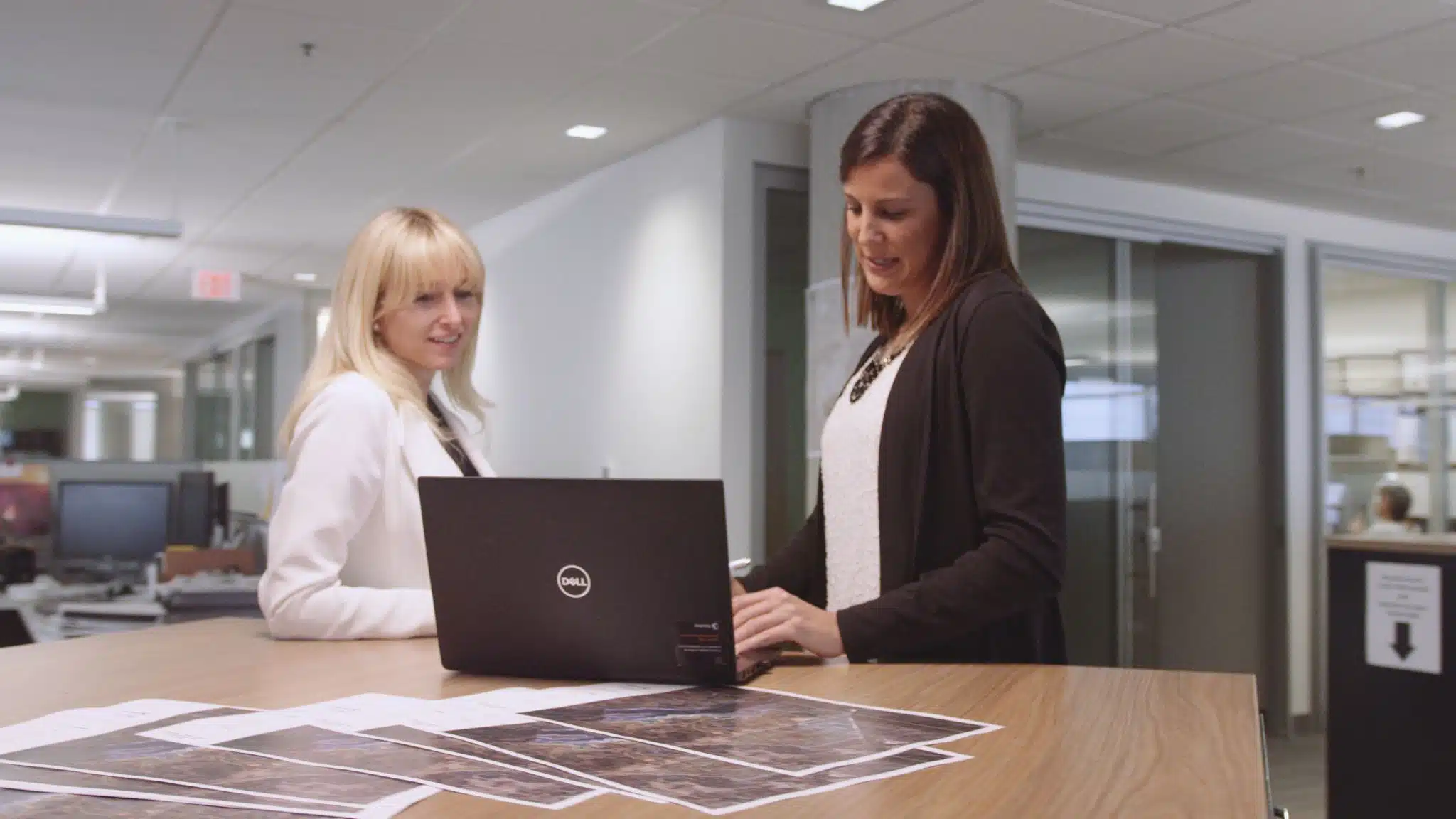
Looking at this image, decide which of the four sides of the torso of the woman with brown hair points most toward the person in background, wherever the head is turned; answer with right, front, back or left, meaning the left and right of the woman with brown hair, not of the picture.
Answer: back

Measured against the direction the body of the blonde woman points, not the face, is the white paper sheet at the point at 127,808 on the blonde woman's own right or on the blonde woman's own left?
on the blonde woman's own right

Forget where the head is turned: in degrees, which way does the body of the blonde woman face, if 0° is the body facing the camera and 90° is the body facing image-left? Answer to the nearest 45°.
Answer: approximately 315°

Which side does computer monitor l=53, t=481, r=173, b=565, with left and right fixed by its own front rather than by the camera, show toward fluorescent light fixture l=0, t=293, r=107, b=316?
back

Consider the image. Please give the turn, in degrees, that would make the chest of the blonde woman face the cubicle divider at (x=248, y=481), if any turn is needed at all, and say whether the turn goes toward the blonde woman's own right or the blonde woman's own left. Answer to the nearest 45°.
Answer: approximately 135° to the blonde woman's own left

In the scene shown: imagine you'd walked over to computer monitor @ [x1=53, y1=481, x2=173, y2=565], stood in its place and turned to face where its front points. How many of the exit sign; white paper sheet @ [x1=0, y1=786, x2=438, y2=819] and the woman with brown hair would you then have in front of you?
2

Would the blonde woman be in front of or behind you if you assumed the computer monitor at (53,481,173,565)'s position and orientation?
in front

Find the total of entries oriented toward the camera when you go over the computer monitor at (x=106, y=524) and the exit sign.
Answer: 2

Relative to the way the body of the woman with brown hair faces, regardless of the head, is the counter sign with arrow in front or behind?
behind

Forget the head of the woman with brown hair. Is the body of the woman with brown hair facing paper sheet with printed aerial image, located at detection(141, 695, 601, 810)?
yes

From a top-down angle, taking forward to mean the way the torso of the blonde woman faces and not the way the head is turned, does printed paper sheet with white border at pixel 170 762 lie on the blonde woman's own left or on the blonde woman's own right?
on the blonde woman's own right
